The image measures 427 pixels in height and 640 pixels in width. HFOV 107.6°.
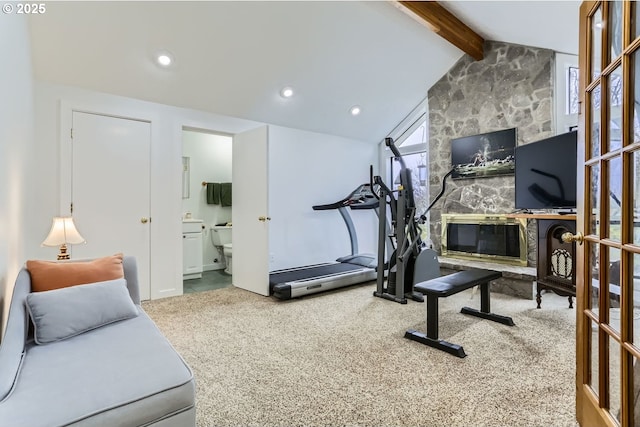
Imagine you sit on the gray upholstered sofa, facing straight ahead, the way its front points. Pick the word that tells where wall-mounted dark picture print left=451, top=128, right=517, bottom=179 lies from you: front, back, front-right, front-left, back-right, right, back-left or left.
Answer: front-left

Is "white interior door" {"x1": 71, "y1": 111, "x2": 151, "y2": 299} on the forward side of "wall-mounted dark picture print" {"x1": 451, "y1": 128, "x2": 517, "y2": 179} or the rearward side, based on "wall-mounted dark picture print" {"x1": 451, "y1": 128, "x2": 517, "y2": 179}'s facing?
on the forward side

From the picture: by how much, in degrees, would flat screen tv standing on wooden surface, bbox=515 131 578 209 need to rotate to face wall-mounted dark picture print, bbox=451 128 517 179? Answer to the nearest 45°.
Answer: approximately 90° to its right

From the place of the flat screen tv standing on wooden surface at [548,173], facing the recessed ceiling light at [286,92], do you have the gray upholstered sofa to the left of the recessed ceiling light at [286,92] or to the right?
left

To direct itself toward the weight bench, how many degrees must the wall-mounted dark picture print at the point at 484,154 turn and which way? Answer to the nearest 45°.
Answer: approximately 45° to its left

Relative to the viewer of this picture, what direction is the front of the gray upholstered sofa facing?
facing the viewer and to the right of the viewer

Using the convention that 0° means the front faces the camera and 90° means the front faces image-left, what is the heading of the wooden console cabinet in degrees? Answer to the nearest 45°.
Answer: approximately 45°

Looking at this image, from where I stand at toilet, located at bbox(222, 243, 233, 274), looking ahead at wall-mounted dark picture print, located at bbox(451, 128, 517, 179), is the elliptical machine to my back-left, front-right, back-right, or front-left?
front-right

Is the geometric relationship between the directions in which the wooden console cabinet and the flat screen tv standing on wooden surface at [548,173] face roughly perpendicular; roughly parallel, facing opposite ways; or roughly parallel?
roughly parallel
